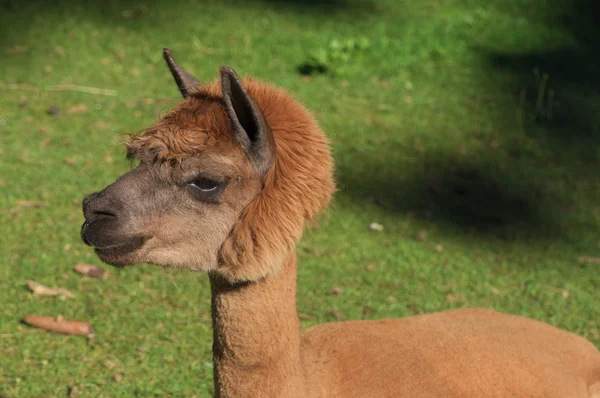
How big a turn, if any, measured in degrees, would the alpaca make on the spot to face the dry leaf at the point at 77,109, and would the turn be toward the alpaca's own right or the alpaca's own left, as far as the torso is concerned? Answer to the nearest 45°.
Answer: approximately 45° to the alpaca's own right

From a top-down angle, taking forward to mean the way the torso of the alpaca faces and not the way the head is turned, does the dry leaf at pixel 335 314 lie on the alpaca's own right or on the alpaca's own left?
on the alpaca's own right

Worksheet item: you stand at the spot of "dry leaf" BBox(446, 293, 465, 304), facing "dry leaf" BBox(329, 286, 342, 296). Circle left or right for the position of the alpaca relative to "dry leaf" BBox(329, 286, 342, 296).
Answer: left

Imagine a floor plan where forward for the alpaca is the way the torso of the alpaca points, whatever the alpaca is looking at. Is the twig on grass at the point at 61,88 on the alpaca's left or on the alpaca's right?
on the alpaca's right

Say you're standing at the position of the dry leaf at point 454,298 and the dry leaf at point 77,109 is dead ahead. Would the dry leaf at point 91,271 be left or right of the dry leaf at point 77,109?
left

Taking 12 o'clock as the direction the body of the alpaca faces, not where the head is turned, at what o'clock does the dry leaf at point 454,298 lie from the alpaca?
The dry leaf is roughly at 4 o'clock from the alpaca.

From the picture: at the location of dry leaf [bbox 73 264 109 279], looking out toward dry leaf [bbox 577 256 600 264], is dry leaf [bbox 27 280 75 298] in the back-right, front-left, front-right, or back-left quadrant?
back-right

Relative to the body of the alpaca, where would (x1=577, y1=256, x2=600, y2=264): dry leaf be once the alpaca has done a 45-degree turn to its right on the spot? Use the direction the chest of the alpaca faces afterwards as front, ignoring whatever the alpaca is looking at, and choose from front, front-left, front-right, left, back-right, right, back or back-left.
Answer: right

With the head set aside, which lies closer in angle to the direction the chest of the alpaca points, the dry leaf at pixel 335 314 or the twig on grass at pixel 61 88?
the twig on grass

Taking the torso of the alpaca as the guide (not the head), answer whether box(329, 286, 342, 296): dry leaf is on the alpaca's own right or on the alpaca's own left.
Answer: on the alpaca's own right

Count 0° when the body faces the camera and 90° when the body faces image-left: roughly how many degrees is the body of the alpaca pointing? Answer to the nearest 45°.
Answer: approximately 90°
